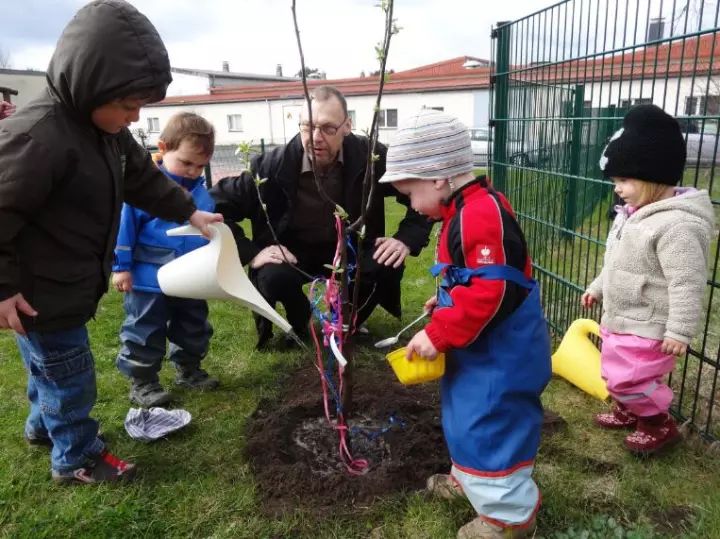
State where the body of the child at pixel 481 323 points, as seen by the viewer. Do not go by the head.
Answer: to the viewer's left

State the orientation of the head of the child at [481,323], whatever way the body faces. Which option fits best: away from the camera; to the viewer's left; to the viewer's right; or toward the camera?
to the viewer's left

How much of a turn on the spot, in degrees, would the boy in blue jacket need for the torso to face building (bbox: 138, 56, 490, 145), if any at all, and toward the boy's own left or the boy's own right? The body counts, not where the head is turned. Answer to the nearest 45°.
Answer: approximately 135° to the boy's own left

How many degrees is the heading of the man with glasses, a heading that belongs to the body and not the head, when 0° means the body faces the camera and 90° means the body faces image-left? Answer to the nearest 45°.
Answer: approximately 0°

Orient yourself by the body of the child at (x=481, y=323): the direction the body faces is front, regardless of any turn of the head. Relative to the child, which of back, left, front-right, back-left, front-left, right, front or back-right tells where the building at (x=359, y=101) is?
right

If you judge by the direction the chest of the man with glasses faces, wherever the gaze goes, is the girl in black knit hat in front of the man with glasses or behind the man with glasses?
in front

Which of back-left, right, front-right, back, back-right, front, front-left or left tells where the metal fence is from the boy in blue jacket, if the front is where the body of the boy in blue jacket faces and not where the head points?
front-left

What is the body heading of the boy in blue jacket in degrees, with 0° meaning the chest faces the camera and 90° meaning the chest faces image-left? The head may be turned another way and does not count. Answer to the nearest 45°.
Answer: approximately 315°

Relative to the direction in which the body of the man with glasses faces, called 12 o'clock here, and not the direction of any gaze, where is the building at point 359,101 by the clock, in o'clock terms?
The building is roughly at 6 o'clock from the man with glasses.

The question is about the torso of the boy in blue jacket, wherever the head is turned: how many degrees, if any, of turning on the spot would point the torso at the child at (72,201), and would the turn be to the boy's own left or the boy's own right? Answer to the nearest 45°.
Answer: approximately 45° to the boy's own right

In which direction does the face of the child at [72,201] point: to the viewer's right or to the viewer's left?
to the viewer's right

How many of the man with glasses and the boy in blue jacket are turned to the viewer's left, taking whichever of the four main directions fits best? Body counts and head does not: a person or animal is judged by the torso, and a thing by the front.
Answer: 0
